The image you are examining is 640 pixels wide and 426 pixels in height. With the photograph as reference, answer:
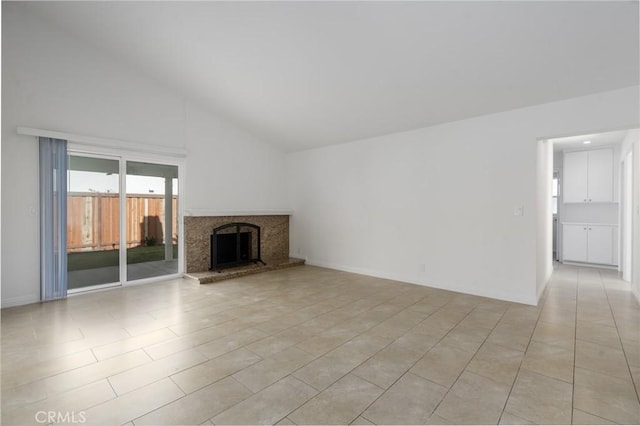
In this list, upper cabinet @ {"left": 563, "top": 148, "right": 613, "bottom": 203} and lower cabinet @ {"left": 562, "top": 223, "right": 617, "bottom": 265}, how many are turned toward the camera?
2

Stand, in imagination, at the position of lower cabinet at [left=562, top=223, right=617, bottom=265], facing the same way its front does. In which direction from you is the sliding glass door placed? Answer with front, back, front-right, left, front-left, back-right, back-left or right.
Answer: front-right

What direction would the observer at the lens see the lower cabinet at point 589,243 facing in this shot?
facing the viewer

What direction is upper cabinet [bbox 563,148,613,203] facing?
toward the camera

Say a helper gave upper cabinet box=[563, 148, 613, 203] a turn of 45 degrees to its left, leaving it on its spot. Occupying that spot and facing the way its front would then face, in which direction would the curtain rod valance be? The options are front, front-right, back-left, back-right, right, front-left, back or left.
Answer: right

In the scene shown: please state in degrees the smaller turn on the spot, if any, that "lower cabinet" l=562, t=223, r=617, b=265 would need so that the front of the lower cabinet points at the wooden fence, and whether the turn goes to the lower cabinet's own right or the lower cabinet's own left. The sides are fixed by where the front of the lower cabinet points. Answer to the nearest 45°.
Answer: approximately 45° to the lower cabinet's own right

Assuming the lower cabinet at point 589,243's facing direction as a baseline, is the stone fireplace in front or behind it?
in front

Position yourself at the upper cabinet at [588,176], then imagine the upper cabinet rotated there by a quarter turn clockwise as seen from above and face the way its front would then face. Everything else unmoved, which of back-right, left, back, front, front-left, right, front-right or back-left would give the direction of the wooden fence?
front-left

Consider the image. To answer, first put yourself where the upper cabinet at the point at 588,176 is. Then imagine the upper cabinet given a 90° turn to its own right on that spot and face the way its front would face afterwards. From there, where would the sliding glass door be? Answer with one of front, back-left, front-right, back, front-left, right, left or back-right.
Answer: front-left

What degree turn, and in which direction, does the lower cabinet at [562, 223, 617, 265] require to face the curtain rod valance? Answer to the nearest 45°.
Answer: approximately 45° to its right
